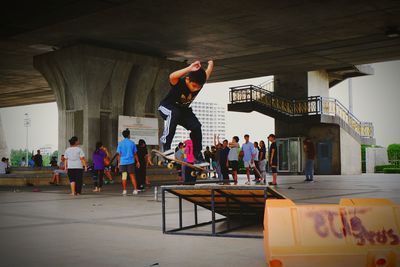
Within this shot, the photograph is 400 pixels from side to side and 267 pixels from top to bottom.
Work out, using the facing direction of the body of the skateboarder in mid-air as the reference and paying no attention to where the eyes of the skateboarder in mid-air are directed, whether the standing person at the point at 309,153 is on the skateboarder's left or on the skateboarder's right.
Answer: on the skateboarder's left

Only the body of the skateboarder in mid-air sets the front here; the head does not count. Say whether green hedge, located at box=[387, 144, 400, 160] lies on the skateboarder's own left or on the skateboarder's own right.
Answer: on the skateboarder's own left

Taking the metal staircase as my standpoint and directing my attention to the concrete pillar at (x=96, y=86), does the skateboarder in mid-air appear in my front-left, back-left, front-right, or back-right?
front-left

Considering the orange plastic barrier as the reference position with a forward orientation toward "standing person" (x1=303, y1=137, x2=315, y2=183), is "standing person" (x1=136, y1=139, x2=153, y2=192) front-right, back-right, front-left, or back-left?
front-left
